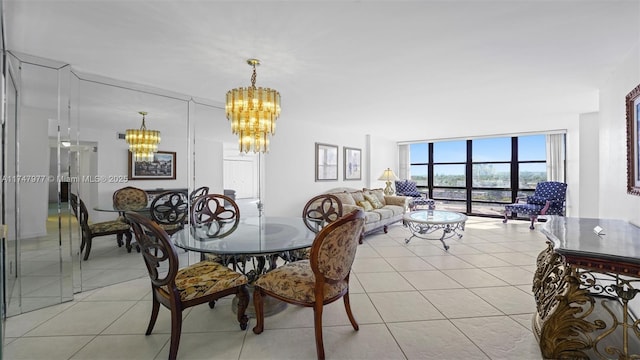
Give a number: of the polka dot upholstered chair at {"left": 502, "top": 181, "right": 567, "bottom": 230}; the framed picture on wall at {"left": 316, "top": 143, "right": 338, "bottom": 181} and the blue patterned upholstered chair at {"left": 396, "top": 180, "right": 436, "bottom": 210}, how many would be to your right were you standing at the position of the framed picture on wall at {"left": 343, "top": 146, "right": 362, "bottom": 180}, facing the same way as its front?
1

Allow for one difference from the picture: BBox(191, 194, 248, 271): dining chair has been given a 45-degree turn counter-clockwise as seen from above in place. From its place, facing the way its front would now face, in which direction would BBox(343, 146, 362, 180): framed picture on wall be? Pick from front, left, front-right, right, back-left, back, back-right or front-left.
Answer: front-left

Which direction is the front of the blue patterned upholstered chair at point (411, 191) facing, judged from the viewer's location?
facing the viewer and to the right of the viewer

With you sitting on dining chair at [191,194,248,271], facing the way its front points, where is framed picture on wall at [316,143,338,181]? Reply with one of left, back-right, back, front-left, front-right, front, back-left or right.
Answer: left

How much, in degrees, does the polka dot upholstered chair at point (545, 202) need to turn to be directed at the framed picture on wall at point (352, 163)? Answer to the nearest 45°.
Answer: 0° — it already faces it

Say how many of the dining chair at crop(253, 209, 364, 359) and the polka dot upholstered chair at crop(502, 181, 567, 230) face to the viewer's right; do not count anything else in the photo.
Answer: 0

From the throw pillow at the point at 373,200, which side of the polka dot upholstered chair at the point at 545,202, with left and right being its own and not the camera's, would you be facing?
front

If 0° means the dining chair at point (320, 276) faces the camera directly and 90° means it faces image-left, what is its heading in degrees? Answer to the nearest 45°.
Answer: approximately 135°

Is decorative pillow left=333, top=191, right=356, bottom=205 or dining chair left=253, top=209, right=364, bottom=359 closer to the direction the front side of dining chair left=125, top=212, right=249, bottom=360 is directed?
the decorative pillow

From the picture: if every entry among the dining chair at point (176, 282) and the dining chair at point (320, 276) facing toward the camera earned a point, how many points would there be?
0

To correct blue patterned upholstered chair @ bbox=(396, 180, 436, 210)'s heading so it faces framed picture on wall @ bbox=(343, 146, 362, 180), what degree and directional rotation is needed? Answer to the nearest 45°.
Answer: approximately 90° to its right

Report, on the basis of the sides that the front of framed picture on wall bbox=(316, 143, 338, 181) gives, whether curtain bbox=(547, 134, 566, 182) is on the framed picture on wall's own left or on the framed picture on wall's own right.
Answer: on the framed picture on wall's own left

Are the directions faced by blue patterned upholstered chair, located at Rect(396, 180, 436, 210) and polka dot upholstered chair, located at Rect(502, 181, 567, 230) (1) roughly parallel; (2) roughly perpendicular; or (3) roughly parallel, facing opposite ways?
roughly perpendicular
